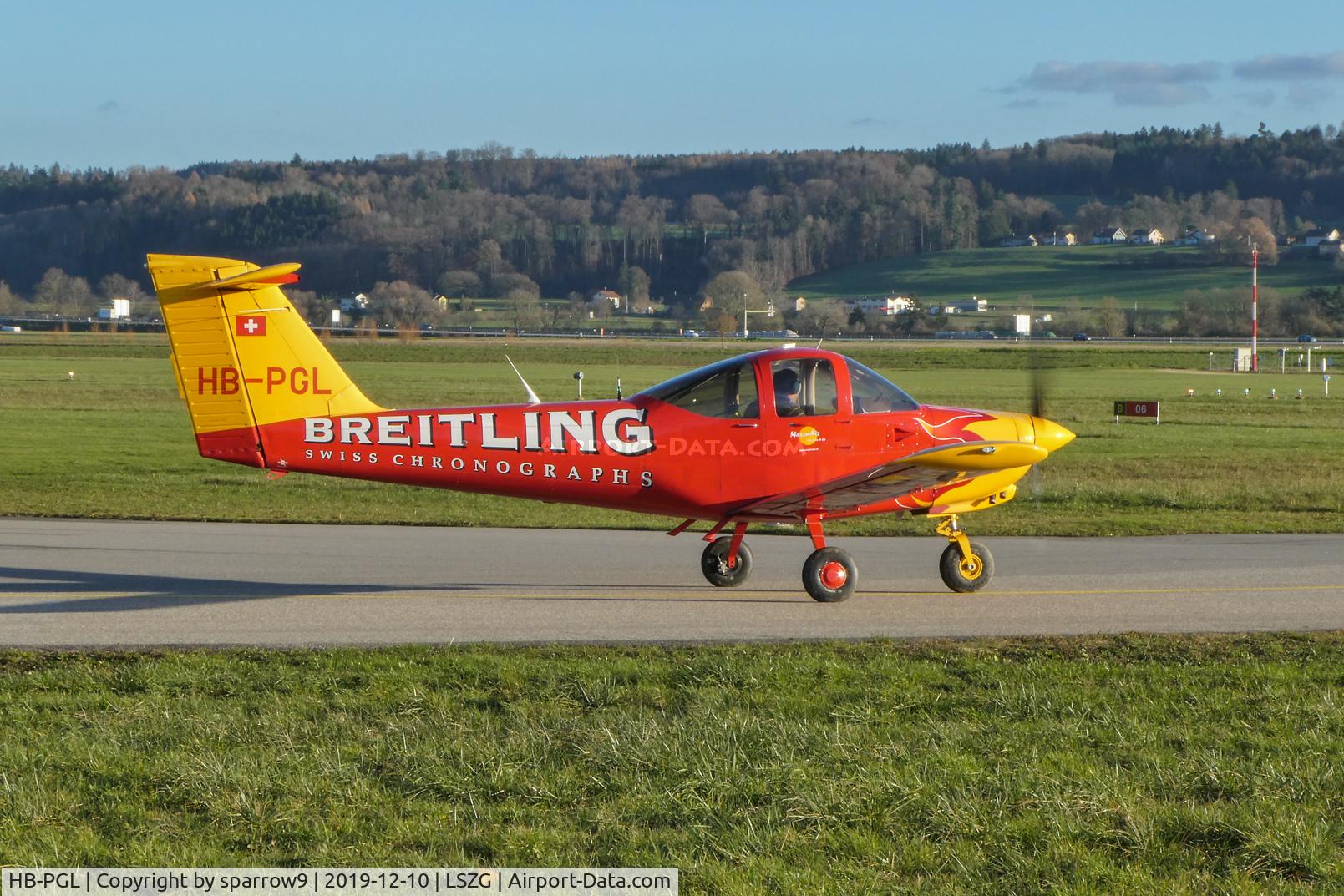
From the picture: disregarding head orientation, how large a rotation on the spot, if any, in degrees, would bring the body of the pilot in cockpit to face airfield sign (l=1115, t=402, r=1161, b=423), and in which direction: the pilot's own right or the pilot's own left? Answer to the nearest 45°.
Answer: approximately 90° to the pilot's own left

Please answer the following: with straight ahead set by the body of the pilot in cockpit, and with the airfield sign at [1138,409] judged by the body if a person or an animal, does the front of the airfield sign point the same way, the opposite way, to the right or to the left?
to the right

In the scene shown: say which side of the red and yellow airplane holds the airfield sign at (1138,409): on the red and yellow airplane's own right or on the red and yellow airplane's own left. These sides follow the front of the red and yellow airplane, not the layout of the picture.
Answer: on the red and yellow airplane's own left

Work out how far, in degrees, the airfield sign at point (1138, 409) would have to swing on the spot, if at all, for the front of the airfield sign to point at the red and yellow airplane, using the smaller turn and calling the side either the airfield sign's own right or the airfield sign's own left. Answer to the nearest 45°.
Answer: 0° — it already faces it

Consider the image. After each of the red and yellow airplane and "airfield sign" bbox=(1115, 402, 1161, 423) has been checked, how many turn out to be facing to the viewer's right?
1

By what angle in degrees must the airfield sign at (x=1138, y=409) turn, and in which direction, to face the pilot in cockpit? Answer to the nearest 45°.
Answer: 0° — it already faces them

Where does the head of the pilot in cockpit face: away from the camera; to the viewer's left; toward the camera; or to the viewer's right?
to the viewer's right

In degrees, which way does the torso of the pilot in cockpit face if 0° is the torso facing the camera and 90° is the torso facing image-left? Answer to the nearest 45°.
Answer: approximately 270°

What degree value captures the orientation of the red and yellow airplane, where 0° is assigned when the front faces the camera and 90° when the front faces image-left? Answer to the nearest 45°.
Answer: approximately 270°
